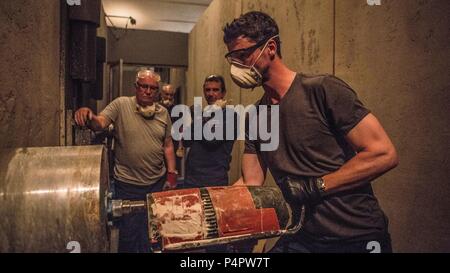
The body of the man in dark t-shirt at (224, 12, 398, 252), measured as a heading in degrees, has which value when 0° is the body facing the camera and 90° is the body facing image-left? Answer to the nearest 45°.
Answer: approximately 45°

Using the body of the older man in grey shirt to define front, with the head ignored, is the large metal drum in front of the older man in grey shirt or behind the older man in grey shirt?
in front

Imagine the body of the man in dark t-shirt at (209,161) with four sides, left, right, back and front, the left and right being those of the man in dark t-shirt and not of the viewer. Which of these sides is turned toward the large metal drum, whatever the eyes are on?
front

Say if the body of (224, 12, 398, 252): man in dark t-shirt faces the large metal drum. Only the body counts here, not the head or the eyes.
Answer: yes

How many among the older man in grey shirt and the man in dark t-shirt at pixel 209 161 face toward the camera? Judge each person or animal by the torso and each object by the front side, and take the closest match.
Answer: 2

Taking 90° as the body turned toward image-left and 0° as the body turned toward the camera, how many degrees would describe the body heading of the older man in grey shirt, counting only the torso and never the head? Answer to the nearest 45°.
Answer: approximately 0°

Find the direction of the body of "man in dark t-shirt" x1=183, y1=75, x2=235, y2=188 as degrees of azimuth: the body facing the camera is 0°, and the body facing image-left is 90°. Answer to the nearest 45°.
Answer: approximately 0°

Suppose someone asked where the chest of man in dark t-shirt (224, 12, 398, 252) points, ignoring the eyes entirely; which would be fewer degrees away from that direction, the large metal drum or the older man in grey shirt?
the large metal drum
